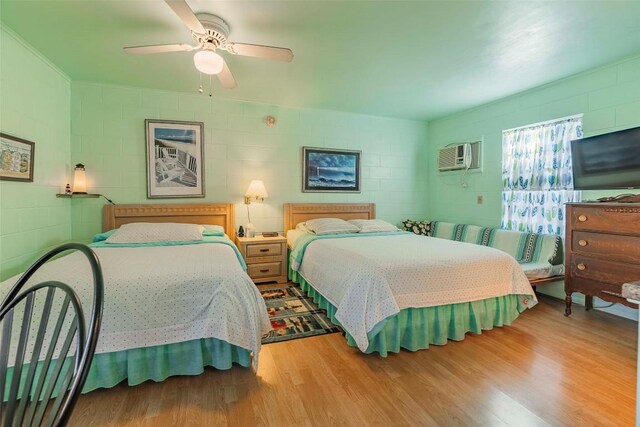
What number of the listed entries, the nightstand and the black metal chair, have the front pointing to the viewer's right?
0

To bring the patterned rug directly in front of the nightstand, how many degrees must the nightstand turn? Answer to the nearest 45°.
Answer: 0° — it already faces it

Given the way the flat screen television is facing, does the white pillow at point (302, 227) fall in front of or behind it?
in front

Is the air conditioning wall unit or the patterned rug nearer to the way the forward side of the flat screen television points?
the patterned rug

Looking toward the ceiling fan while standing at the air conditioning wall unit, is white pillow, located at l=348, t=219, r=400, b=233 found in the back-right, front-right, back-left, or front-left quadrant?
front-right

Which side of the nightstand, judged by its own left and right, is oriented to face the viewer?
front

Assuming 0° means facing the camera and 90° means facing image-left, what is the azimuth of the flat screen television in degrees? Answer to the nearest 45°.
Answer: approximately 45°

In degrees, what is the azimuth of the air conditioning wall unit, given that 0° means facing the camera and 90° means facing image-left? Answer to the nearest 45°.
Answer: approximately 45°

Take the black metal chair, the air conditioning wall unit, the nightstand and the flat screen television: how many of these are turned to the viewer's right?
0

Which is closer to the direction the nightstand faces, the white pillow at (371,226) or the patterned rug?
the patterned rug

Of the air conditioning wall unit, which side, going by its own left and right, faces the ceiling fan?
front
